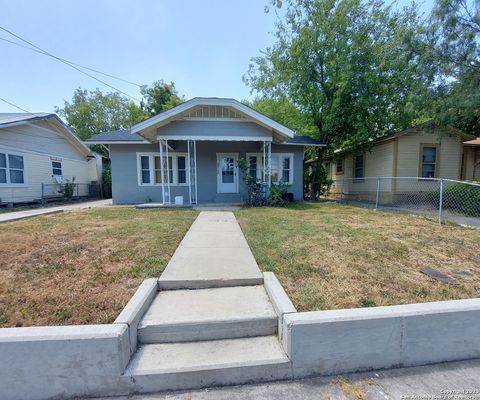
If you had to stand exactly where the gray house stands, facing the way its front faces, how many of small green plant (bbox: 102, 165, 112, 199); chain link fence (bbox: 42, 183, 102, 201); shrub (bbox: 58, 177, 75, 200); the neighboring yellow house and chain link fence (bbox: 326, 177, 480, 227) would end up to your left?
2

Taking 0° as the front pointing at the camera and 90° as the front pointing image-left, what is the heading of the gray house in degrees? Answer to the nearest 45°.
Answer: approximately 0°

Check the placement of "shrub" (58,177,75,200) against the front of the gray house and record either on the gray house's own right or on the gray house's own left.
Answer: on the gray house's own right

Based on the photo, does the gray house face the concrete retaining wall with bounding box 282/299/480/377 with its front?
yes

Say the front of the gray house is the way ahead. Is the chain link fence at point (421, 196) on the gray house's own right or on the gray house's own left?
on the gray house's own left

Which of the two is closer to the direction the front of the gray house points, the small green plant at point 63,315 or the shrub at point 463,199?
the small green plant

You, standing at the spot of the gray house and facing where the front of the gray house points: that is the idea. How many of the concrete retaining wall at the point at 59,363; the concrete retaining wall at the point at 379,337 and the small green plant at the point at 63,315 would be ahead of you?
3

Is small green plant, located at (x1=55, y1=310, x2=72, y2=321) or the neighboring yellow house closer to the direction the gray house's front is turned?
the small green plant

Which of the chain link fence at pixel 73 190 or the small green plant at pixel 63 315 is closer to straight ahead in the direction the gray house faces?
the small green plant

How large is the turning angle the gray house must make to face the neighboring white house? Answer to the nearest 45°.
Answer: approximately 90° to its right

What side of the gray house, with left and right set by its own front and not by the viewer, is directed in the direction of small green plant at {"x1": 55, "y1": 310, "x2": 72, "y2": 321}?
front

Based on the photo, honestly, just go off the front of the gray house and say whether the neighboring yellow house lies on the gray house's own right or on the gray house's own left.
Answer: on the gray house's own left

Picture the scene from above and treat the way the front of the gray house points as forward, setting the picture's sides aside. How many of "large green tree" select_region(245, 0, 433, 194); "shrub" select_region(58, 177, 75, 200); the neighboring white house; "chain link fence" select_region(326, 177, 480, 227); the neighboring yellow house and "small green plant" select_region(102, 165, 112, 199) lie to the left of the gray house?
3

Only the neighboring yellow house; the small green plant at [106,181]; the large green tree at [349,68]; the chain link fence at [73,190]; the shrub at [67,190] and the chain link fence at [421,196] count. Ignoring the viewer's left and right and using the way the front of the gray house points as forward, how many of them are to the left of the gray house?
3

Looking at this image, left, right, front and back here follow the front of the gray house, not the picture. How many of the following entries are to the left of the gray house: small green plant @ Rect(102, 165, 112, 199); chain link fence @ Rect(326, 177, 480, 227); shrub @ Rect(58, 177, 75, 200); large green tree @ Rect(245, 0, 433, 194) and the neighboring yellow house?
3
